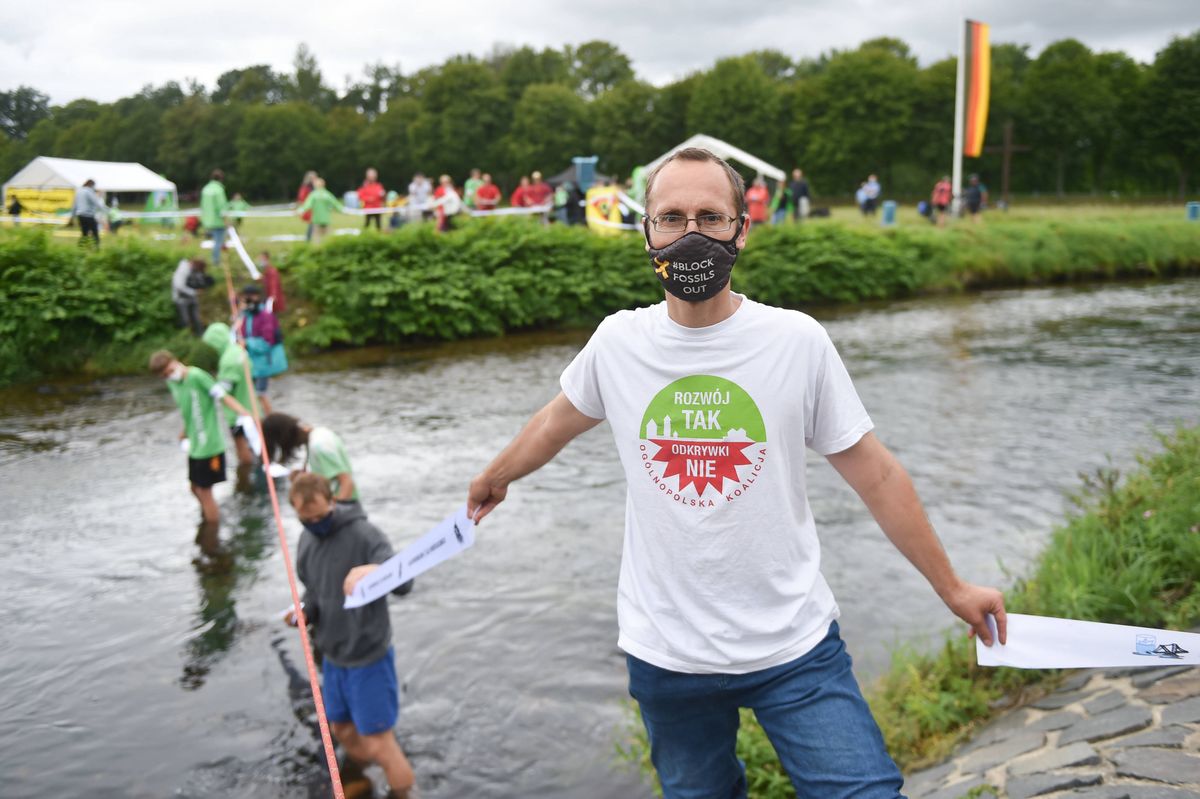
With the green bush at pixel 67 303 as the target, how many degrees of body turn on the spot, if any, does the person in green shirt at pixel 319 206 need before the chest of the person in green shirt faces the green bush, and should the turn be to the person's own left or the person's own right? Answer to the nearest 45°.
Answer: approximately 45° to the person's own right

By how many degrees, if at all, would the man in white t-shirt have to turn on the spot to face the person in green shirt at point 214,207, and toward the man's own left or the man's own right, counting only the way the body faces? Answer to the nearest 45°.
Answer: approximately 135° to the man's own right

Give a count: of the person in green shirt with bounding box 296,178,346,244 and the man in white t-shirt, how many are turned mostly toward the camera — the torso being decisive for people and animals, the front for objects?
2

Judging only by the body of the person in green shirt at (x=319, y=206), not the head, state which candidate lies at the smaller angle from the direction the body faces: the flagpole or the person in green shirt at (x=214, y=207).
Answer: the person in green shirt

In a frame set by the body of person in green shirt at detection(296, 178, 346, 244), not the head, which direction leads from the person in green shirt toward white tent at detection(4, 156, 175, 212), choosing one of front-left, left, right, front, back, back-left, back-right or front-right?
back-right

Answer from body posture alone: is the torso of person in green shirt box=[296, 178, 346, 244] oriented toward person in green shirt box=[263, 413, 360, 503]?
yes

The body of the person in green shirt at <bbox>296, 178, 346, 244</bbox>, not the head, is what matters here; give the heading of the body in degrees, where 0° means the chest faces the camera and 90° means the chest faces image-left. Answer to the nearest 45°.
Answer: approximately 0°

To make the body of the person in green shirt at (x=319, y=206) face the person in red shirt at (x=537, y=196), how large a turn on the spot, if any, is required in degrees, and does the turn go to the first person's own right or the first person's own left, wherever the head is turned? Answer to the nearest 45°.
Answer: approximately 135° to the first person's own left

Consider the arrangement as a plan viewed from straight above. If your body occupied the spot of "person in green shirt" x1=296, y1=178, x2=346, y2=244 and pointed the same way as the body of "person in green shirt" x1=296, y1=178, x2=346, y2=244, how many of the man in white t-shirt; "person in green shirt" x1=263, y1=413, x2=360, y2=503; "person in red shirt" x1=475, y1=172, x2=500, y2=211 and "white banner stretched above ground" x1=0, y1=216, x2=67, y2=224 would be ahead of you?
2

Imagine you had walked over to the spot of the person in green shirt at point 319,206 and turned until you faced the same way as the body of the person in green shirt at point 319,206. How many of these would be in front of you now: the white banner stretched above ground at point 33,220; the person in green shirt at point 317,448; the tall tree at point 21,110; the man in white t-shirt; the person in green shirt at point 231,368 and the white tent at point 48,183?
3
